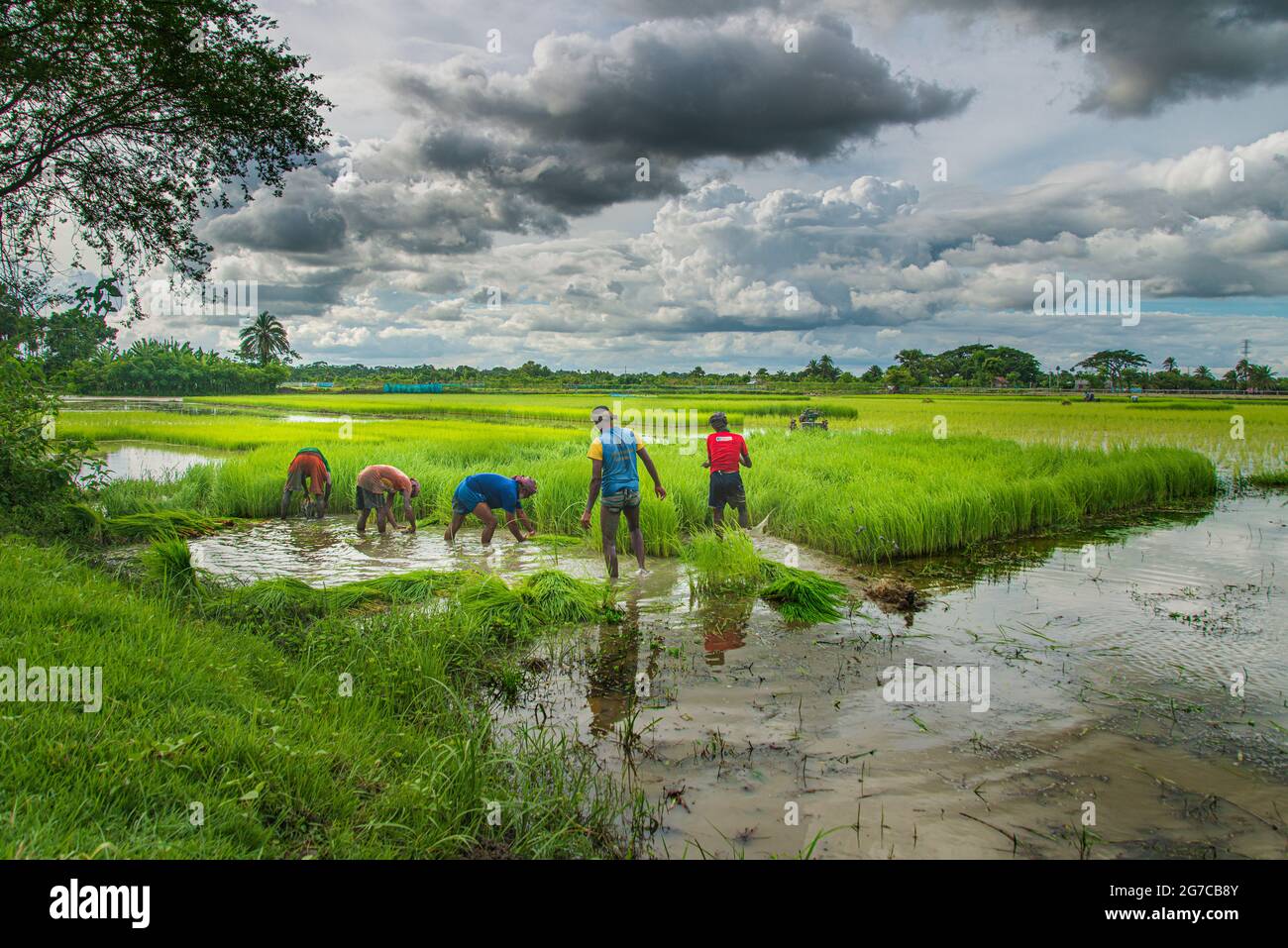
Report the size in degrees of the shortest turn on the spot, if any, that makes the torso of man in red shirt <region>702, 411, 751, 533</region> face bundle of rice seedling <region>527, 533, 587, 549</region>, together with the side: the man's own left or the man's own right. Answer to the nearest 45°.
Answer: approximately 90° to the man's own left

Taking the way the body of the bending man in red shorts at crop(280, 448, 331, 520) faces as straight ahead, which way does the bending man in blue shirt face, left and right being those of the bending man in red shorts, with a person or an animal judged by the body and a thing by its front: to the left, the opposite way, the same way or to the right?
to the right

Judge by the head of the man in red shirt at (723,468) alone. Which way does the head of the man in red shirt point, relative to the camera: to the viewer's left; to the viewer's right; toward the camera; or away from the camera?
away from the camera

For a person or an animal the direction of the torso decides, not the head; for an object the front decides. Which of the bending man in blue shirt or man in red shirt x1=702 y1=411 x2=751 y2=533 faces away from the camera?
the man in red shirt

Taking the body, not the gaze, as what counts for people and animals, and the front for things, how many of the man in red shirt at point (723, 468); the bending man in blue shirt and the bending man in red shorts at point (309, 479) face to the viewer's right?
1

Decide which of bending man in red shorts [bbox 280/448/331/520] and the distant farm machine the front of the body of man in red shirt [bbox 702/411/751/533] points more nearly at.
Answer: the distant farm machine

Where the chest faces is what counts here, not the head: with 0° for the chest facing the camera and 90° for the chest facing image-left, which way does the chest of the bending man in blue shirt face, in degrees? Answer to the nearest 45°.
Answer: approximately 270°

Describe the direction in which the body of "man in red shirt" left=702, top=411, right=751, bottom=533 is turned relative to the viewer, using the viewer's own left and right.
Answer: facing away from the viewer

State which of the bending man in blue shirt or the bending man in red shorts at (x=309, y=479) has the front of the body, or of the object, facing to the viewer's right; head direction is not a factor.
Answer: the bending man in blue shirt

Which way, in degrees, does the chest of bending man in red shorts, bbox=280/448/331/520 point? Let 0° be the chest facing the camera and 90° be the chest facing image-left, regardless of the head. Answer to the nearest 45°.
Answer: approximately 180°
